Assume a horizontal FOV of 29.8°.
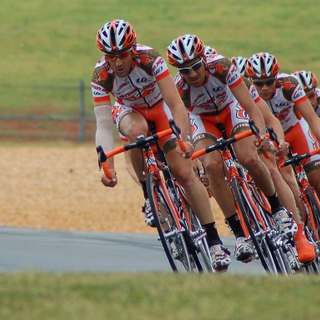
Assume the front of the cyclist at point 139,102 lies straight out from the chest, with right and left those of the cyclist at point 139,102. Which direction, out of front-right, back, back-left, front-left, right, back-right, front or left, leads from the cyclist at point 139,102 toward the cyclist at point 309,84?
back-left

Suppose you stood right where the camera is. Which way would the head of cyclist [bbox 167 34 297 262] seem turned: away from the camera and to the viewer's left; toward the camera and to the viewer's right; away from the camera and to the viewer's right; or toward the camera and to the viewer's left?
toward the camera and to the viewer's left

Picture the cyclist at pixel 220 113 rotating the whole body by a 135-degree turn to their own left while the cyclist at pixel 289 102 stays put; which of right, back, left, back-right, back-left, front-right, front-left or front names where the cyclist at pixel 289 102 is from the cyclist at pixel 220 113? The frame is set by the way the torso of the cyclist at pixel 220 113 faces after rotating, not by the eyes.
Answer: front

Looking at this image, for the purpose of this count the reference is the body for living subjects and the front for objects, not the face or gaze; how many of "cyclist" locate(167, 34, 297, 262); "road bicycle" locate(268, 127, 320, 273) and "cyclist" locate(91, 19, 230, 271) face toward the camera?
3

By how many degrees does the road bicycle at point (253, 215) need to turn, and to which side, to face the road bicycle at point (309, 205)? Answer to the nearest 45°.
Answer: approximately 135° to its left

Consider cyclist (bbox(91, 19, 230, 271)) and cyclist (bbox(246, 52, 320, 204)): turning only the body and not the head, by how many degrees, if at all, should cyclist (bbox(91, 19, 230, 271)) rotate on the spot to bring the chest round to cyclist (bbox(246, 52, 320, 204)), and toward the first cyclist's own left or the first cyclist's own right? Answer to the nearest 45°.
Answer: approximately 135° to the first cyclist's own left

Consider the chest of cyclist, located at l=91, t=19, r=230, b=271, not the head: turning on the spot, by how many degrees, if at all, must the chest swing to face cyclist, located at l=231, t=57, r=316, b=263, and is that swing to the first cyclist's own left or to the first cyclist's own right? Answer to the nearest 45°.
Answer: approximately 135° to the first cyclist's own left

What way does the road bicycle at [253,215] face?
toward the camera

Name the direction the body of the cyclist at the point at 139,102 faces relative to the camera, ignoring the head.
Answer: toward the camera
